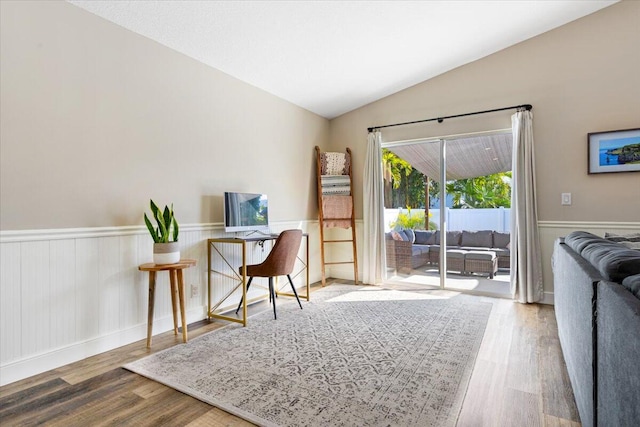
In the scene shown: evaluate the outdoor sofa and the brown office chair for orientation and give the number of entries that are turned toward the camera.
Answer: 1

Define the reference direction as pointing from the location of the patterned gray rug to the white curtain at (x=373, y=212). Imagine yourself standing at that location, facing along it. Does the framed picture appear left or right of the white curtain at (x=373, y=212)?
right

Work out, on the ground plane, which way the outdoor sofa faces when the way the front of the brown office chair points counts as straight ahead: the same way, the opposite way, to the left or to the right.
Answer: to the left

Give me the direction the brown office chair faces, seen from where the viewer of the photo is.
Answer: facing away from the viewer and to the left of the viewer

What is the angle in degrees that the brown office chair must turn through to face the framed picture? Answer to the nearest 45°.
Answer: approximately 135° to its right

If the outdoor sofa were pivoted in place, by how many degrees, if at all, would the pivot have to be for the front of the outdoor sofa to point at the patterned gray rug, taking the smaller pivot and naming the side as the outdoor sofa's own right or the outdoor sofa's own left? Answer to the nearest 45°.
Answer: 0° — it already faces it

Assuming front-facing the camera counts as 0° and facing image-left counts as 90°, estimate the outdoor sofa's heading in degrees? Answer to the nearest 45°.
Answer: approximately 0°
